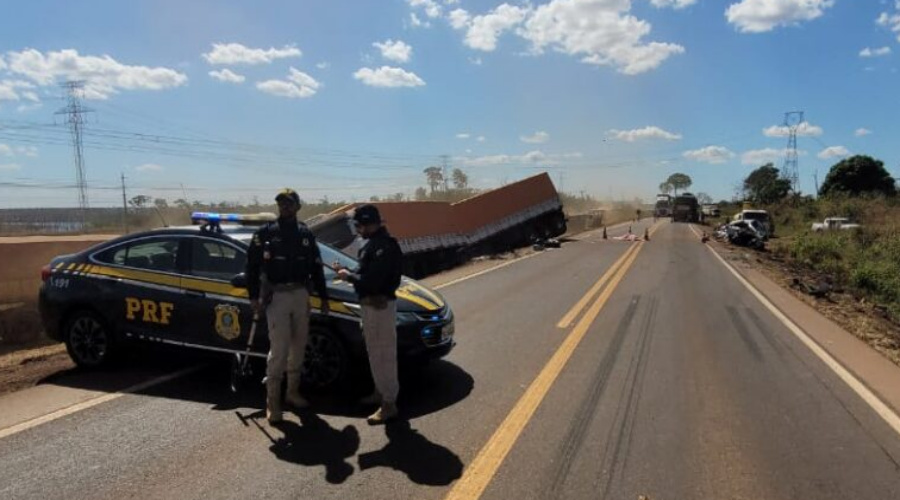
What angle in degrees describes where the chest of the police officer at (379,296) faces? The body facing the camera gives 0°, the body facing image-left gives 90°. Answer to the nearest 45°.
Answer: approximately 90°

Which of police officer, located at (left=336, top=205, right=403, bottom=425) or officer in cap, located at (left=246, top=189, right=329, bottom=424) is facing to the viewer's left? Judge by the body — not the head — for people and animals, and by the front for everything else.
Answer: the police officer

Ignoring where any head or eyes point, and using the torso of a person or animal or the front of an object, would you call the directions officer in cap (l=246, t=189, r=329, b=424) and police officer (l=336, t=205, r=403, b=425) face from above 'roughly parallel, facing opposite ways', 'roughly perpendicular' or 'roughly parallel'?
roughly perpendicular

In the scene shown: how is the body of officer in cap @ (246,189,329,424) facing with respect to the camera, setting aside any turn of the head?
toward the camera

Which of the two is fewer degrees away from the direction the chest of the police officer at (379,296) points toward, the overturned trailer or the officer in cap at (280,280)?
the officer in cap

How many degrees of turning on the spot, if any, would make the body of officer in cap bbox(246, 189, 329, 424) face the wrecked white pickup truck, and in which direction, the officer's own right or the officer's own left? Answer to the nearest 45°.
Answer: approximately 135° to the officer's own left

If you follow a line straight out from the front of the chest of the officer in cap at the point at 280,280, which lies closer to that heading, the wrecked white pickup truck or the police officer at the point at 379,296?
the police officer

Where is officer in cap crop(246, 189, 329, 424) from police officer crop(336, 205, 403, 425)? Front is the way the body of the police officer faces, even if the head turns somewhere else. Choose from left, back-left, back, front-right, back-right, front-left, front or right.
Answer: front

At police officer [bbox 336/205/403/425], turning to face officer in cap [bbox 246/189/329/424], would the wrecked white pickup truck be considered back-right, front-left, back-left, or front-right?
back-right

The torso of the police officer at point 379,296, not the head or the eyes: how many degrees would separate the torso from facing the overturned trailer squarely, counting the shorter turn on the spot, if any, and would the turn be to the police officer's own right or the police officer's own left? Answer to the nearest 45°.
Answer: approximately 90° to the police officer's own right

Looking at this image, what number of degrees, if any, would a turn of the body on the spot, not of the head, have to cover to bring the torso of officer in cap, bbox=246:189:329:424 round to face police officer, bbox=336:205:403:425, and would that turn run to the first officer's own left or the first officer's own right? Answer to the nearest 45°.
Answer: approximately 90° to the first officer's own left
